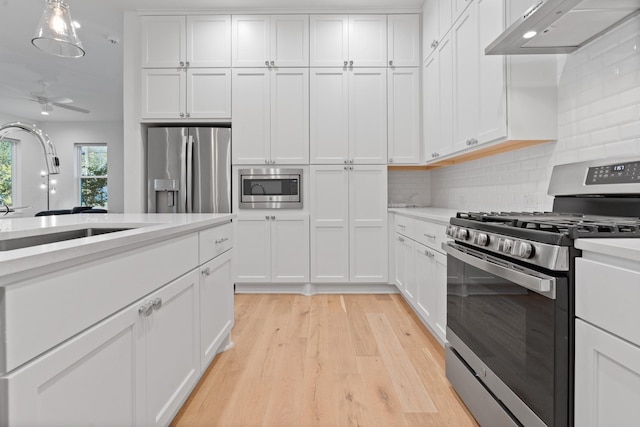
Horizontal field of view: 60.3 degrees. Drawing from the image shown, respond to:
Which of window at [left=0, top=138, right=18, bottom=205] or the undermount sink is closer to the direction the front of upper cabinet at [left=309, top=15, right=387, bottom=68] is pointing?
the undermount sink

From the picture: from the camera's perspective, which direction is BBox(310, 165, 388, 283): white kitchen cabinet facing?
toward the camera

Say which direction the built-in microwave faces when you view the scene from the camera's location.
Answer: facing the viewer

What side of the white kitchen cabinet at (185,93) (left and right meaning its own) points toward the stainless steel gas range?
front

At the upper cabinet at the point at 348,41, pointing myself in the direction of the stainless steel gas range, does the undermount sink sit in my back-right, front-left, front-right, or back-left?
front-right

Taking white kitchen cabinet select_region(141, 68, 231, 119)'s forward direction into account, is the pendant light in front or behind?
in front

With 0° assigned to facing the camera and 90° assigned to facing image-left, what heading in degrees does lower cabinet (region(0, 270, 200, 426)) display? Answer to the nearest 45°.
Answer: approximately 315°

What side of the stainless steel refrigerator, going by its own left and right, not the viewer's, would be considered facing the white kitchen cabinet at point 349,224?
left

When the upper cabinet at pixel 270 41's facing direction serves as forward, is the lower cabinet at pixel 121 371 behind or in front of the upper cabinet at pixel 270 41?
in front

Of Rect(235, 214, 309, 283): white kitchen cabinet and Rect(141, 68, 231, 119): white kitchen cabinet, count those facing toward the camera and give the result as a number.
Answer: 2

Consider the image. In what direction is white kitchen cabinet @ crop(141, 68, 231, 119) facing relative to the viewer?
toward the camera

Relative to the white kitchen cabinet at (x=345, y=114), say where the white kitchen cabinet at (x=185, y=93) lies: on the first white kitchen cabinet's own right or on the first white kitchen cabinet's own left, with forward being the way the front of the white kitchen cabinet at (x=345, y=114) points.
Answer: on the first white kitchen cabinet's own right

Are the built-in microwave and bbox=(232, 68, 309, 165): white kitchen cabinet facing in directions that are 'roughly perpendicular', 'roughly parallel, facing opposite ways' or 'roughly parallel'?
roughly parallel

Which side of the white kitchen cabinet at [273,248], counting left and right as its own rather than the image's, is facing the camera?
front

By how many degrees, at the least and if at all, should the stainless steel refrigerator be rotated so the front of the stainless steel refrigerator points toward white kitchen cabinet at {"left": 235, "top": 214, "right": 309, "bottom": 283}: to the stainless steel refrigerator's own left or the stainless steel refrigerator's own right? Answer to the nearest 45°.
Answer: approximately 90° to the stainless steel refrigerator's own left

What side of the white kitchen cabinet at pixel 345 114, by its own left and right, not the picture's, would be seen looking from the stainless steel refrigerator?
right

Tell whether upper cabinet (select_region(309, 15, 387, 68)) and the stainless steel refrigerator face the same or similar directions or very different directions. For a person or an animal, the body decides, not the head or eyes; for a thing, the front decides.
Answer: same or similar directions
